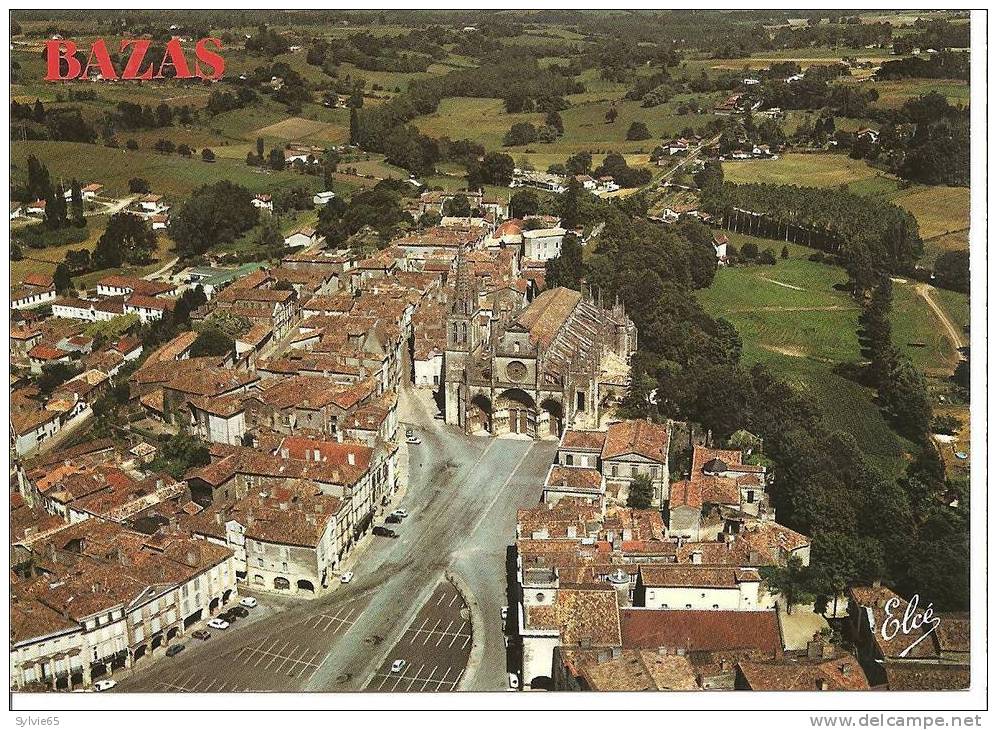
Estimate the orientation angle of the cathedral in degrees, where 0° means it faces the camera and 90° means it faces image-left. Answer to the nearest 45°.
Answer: approximately 45°

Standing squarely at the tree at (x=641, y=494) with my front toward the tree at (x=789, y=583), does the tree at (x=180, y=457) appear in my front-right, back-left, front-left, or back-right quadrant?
back-right

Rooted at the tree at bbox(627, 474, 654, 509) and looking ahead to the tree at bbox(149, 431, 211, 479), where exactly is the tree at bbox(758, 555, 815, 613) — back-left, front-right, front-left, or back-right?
back-left

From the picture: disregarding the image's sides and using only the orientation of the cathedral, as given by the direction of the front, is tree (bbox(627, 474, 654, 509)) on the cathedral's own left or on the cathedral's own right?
on the cathedral's own left

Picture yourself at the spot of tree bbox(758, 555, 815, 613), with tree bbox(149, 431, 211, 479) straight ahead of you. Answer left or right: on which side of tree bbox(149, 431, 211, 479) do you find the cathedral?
right

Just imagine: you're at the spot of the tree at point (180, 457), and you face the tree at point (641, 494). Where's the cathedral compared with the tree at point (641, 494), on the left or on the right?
left
